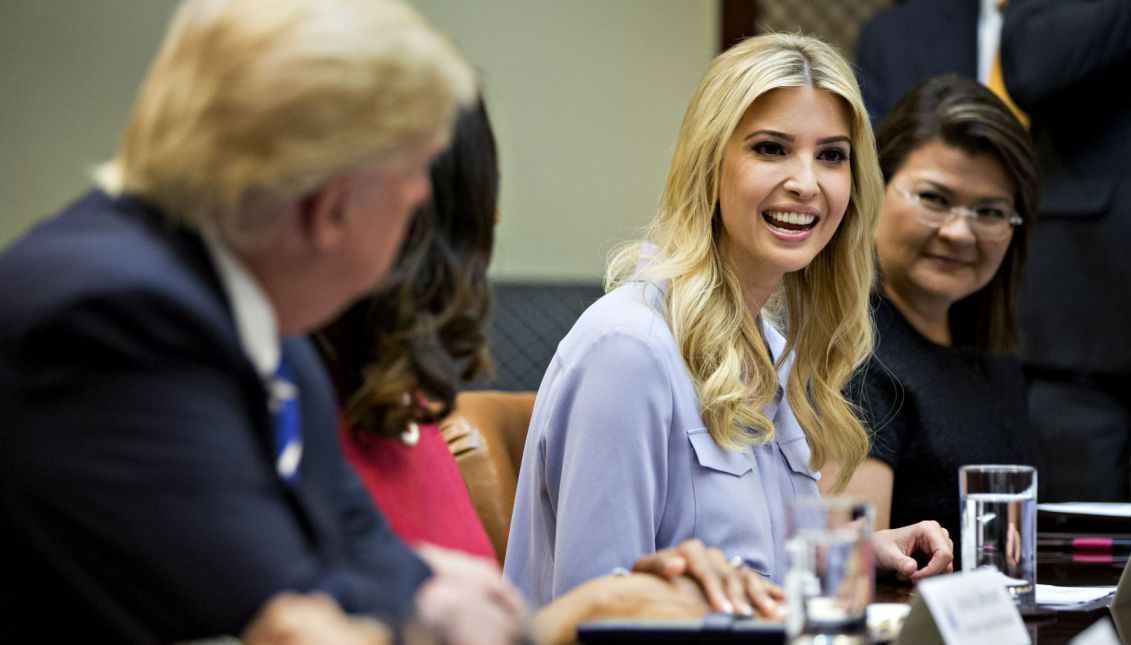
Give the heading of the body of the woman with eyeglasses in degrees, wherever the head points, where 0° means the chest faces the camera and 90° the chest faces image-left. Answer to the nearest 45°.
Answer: approximately 315°

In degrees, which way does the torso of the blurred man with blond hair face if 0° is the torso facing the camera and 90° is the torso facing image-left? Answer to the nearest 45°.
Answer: approximately 270°

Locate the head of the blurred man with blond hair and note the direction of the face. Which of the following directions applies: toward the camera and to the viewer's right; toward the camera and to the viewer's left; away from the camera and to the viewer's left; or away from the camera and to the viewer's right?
away from the camera and to the viewer's right

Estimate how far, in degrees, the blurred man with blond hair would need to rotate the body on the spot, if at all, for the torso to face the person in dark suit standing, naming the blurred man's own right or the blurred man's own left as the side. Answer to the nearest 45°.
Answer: approximately 45° to the blurred man's own left
